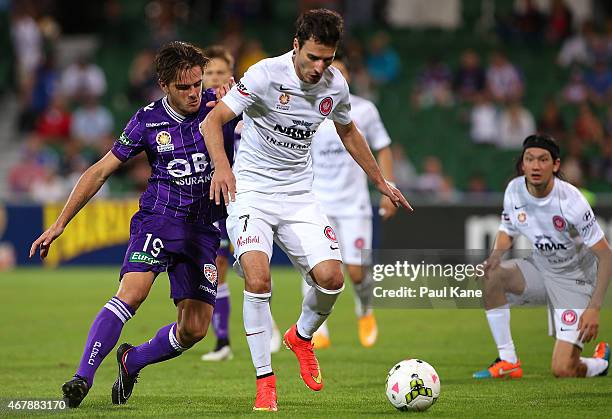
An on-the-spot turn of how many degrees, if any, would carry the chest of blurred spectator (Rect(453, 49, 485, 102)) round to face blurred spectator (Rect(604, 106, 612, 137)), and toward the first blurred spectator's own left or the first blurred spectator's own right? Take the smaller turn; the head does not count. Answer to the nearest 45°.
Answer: approximately 90° to the first blurred spectator's own left

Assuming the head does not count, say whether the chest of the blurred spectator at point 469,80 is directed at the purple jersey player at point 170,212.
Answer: yes

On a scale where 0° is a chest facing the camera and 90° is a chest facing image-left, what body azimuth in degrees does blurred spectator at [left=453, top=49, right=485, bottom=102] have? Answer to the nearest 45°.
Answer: approximately 0°

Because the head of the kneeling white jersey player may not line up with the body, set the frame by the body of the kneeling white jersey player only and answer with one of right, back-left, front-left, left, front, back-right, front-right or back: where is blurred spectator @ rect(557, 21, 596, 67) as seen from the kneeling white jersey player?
back-right

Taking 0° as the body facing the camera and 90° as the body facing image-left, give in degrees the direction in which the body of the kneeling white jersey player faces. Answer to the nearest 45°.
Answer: approximately 45°

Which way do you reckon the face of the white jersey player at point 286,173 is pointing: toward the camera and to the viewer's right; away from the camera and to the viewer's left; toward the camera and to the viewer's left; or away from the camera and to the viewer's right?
toward the camera and to the viewer's right

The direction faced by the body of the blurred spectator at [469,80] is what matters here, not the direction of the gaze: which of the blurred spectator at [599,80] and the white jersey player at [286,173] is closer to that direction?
the white jersey player

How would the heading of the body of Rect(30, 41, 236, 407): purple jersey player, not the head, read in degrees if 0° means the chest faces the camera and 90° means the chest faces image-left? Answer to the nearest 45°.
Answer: approximately 315°

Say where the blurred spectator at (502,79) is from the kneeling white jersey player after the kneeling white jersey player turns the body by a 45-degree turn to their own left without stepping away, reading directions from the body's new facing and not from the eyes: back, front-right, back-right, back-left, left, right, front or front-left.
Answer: back

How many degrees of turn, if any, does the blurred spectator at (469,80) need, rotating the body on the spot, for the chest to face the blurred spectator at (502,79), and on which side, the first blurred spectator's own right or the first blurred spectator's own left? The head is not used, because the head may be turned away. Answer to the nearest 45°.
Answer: approximately 135° to the first blurred spectator's own left
